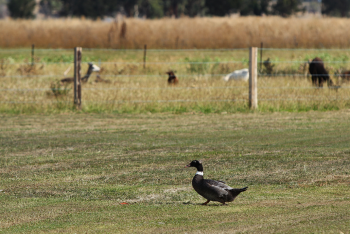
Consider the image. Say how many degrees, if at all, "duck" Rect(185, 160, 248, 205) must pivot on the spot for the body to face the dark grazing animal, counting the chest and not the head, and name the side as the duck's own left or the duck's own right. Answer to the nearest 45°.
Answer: approximately 90° to the duck's own right

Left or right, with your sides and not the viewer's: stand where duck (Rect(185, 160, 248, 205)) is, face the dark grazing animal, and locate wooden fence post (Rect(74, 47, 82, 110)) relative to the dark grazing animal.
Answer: left

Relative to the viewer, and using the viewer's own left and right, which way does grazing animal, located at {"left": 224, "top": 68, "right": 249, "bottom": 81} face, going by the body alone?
facing to the left of the viewer

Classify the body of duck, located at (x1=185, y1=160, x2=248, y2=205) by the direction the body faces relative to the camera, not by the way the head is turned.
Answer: to the viewer's left

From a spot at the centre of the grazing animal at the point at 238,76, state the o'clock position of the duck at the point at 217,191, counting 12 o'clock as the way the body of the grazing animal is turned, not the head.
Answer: The duck is roughly at 9 o'clock from the grazing animal.
